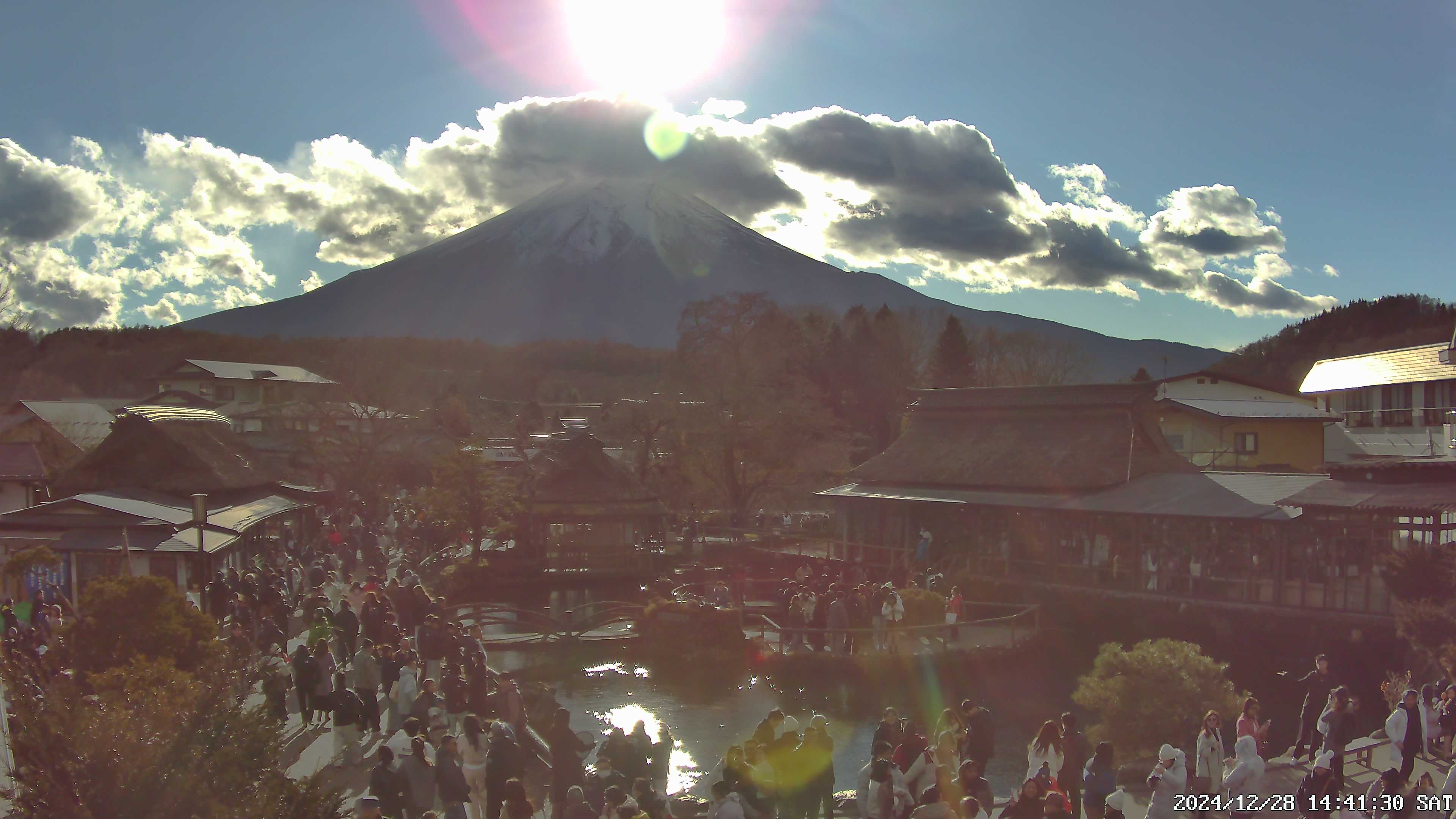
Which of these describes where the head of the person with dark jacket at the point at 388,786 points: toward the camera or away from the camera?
away from the camera

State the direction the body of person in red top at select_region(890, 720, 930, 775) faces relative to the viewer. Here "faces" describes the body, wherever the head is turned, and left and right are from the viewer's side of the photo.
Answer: facing away from the viewer

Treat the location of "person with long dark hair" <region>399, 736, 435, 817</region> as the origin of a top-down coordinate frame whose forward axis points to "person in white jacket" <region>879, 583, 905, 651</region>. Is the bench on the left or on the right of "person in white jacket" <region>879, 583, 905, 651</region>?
right

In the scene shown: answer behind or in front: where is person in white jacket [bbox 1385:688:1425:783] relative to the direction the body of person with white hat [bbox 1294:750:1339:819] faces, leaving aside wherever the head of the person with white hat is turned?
in front

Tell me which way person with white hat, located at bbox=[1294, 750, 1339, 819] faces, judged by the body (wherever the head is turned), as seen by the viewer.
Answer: away from the camera

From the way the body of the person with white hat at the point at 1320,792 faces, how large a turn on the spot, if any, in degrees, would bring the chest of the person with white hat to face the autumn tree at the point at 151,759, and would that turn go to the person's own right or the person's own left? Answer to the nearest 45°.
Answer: approximately 135° to the person's own left

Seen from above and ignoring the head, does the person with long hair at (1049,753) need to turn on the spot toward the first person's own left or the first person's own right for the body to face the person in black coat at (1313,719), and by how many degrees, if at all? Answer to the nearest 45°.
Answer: approximately 45° to the first person's own right

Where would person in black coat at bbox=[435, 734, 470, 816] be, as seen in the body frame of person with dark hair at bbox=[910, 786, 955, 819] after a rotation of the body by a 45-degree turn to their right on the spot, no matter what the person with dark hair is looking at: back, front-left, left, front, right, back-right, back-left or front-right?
back-left

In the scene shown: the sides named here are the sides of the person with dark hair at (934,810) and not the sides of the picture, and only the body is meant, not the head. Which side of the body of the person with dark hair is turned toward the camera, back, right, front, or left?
back

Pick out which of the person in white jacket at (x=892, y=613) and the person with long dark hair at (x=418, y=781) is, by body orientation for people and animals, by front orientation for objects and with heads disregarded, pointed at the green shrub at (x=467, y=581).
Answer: the person with long dark hair

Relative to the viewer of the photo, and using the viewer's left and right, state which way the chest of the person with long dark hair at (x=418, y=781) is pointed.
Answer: facing away from the viewer

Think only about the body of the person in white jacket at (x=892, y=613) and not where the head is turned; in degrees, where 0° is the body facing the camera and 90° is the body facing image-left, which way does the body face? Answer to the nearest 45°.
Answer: approximately 0°

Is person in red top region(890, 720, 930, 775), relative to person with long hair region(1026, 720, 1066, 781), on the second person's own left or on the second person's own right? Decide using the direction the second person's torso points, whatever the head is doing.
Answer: on the second person's own left

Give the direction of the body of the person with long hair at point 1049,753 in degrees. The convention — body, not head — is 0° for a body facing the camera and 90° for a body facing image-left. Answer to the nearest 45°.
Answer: approximately 180°

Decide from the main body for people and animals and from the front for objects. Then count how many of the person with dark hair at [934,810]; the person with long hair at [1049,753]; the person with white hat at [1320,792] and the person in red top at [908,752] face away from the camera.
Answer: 4
